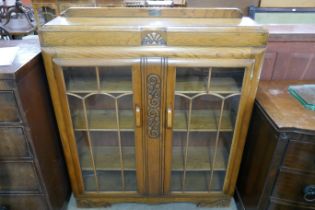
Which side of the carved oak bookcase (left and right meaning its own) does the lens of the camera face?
front

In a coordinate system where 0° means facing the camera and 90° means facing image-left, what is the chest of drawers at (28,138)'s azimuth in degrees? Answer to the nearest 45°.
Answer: approximately 0°

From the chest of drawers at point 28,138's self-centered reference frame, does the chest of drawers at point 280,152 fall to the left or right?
on its left

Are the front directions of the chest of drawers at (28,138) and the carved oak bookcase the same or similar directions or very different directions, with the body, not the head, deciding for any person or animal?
same or similar directions

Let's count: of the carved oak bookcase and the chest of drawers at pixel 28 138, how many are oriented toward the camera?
2

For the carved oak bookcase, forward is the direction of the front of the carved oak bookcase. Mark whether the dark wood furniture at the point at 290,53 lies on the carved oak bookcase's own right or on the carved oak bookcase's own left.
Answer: on the carved oak bookcase's own left
